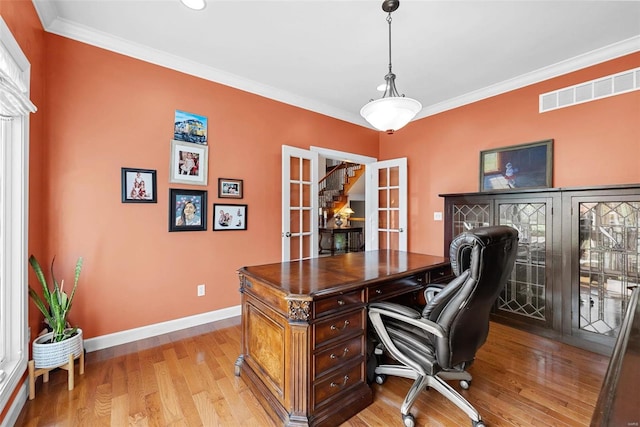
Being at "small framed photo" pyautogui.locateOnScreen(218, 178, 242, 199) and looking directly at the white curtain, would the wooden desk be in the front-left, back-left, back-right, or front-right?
front-left

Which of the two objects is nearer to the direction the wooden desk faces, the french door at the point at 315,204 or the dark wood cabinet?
the dark wood cabinet

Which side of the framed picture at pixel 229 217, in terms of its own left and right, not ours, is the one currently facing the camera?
front

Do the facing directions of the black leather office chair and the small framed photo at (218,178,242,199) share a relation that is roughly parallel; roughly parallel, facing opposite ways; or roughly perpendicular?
roughly parallel, facing opposite ways

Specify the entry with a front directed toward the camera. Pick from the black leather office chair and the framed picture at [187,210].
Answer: the framed picture

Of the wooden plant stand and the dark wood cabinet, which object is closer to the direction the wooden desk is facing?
the dark wood cabinet

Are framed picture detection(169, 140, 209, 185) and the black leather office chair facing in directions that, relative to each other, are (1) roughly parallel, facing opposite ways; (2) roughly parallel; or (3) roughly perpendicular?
roughly parallel, facing opposite ways

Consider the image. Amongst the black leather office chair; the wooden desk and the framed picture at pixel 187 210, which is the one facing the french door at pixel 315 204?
the black leather office chair

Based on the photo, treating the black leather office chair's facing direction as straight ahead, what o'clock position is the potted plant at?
The potted plant is roughly at 10 o'clock from the black leather office chair.

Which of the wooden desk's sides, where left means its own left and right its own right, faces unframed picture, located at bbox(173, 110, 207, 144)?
back

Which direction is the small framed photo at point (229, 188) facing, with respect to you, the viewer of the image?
facing the viewer

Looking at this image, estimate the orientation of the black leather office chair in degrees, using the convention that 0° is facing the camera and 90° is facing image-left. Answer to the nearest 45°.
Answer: approximately 135°

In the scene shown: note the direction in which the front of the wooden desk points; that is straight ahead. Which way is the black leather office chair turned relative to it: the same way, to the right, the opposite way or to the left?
the opposite way

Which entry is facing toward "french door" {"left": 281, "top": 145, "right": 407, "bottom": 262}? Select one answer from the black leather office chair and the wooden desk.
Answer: the black leather office chair

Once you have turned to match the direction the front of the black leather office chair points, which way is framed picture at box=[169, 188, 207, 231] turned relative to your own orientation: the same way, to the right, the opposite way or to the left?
the opposite way
